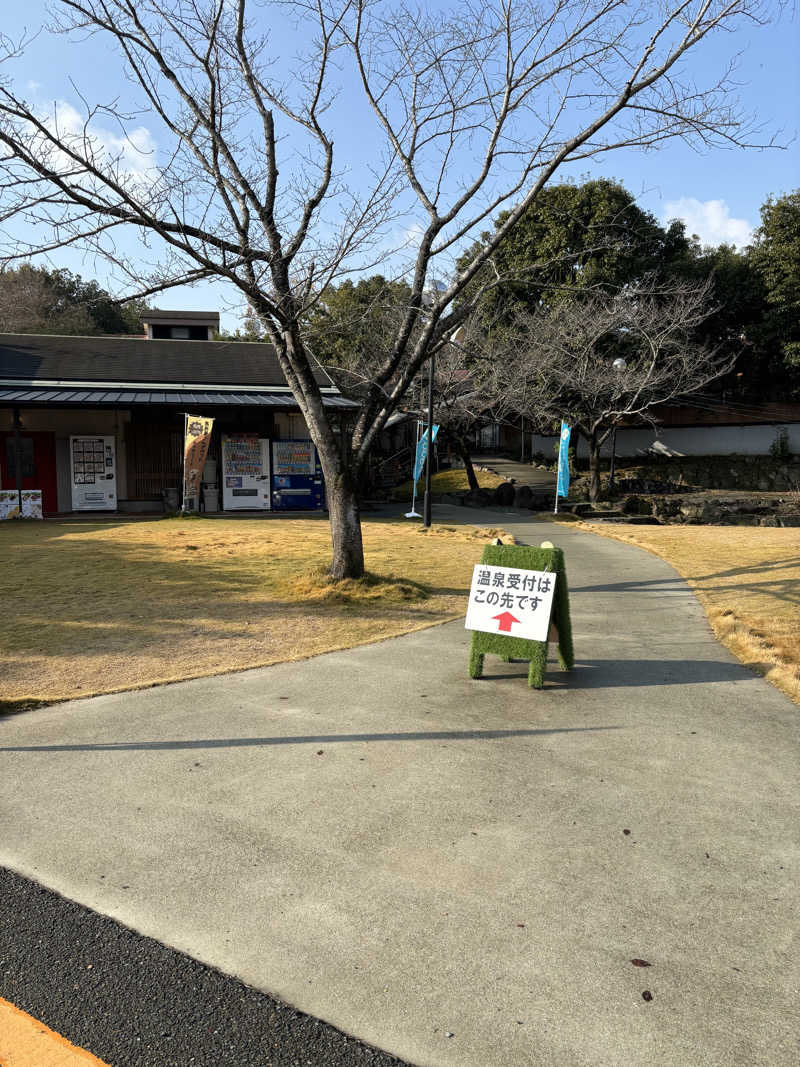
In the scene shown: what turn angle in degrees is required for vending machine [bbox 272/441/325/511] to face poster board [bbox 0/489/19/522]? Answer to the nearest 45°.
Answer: approximately 90° to its right

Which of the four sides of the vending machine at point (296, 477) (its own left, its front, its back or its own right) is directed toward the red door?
right

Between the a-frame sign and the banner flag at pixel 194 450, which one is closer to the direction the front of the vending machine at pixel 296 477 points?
the a-frame sign

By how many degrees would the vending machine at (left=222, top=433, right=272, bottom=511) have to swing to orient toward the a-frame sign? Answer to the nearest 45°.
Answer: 0° — it already faces it

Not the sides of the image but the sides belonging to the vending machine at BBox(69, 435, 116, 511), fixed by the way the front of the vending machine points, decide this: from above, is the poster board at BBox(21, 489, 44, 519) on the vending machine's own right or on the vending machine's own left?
on the vending machine's own right

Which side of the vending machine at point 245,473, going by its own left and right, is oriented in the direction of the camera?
front

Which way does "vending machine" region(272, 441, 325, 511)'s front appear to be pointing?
toward the camera

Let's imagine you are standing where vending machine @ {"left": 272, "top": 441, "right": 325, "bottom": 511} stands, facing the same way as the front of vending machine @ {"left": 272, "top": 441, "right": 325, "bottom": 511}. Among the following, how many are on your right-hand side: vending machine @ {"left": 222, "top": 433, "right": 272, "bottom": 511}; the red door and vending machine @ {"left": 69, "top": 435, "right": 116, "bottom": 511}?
3

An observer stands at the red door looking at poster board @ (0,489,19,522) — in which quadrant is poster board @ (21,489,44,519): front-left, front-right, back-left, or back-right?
front-left

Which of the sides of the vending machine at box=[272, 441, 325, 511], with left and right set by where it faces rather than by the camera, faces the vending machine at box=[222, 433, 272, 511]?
right

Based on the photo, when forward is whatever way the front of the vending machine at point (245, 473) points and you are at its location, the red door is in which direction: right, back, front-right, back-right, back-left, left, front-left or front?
right

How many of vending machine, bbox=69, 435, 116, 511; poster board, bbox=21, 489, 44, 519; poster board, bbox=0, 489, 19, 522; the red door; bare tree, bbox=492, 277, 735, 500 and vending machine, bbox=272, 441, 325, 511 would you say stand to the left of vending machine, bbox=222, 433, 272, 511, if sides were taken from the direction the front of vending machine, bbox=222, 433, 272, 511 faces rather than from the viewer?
2

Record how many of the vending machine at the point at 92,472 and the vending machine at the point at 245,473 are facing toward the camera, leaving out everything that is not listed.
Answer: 2

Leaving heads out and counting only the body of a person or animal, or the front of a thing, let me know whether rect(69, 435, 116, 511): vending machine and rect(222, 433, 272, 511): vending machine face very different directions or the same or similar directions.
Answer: same or similar directions

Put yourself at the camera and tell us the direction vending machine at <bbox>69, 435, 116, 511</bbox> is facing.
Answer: facing the viewer

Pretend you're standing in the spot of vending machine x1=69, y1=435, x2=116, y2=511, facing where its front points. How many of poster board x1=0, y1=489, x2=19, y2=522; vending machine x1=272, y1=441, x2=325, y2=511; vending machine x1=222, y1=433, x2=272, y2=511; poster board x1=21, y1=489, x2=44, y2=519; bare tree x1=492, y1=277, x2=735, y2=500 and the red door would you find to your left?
3
